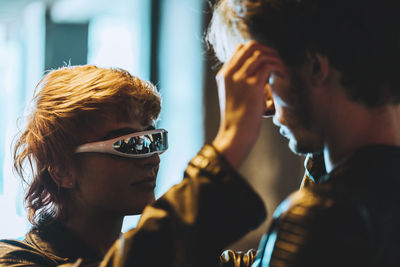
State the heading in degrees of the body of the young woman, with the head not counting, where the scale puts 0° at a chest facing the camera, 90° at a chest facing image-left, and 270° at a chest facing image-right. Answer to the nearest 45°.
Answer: approximately 270°

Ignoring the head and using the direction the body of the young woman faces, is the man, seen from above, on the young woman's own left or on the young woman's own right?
on the young woman's own right

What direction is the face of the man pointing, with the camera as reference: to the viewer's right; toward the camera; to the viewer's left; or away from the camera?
to the viewer's left
